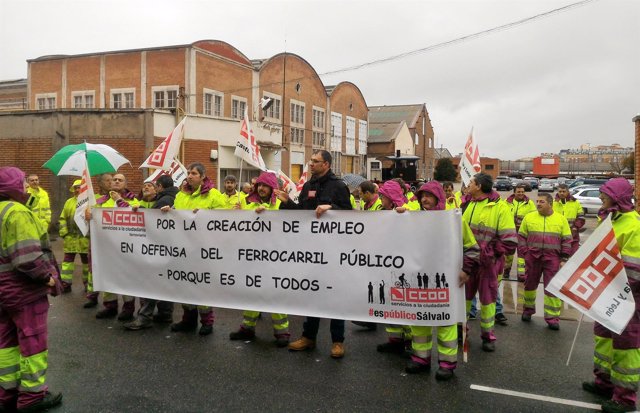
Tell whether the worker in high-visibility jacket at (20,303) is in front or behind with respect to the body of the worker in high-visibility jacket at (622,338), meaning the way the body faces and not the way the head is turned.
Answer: in front

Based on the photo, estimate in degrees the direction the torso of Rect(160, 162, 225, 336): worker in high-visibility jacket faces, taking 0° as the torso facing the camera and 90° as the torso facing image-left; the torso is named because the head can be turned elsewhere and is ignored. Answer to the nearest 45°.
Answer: approximately 45°

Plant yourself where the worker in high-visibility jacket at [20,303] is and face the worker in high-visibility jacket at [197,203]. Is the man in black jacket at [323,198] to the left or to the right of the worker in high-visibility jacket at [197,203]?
right

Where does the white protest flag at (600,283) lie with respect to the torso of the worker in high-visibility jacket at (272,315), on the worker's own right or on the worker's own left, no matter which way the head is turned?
on the worker's own left

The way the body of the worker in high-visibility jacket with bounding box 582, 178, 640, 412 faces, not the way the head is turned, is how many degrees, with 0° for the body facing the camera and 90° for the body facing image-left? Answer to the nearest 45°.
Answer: approximately 90°

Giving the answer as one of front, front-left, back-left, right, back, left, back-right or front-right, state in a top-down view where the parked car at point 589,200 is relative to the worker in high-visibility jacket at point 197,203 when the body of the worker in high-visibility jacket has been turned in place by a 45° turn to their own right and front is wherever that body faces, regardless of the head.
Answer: back-right

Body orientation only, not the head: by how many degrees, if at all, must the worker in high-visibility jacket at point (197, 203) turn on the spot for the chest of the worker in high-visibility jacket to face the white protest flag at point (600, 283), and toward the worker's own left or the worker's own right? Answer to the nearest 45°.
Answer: approximately 90° to the worker's own left

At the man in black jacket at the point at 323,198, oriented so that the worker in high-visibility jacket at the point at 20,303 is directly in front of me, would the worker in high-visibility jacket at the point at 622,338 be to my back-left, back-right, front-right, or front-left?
back-left

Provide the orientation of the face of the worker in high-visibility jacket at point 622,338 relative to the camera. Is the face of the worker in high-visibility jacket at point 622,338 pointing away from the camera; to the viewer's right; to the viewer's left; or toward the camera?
to the viewer's left

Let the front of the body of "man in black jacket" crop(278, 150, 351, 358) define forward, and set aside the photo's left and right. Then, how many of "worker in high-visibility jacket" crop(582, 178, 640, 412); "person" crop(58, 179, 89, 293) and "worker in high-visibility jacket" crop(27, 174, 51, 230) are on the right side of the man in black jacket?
2

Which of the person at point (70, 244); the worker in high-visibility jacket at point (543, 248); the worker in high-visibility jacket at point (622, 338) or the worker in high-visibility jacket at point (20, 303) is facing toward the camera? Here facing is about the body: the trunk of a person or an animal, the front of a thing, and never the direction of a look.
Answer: the worker in high-visibility jacket at point (543, 248)

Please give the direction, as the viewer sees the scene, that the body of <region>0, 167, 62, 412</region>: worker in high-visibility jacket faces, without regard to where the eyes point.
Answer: to the viewer's right

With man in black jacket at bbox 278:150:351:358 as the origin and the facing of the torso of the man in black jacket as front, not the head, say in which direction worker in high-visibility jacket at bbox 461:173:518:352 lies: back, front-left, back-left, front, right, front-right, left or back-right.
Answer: back-left

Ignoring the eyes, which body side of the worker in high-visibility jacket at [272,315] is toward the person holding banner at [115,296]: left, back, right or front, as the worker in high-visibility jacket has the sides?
right
